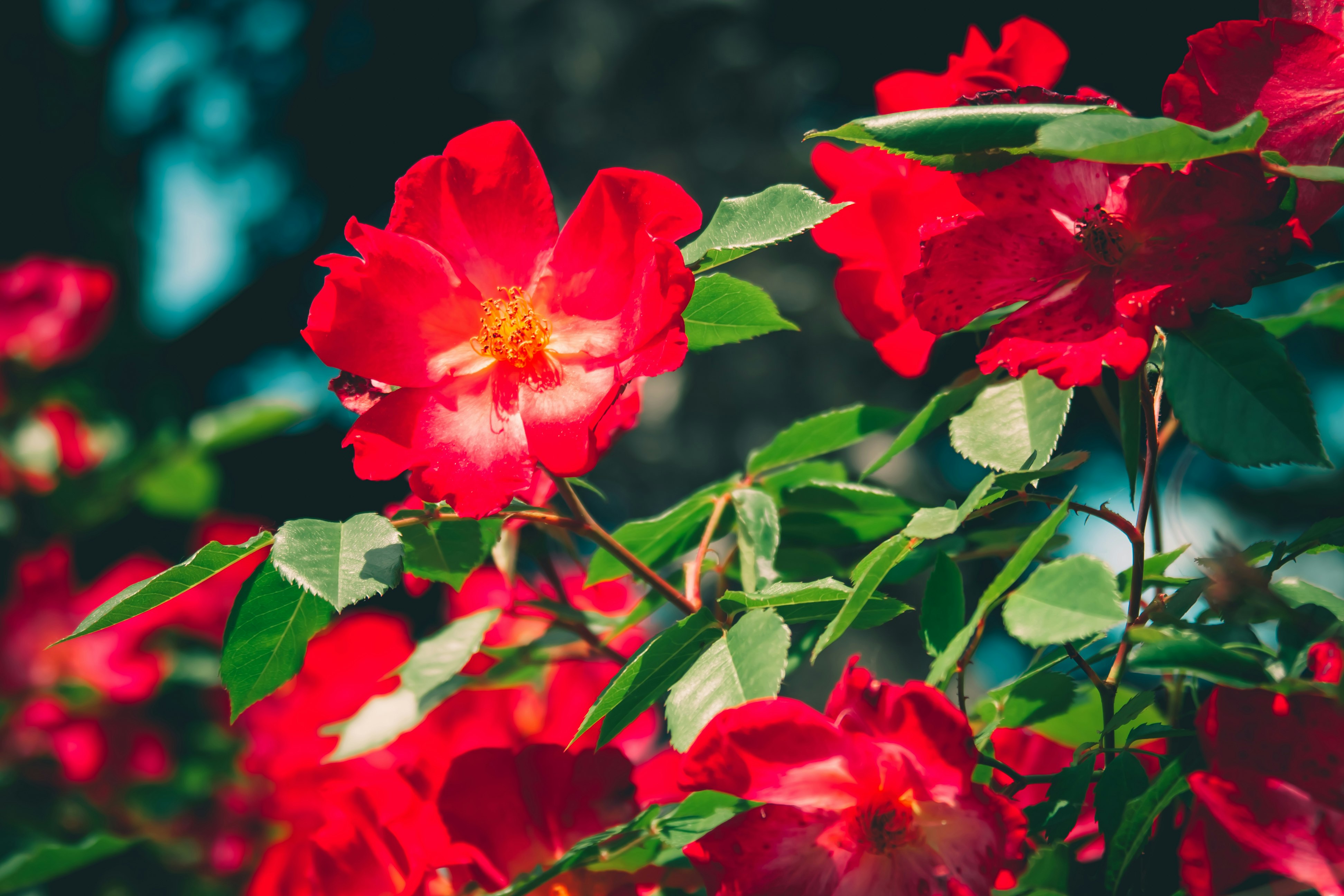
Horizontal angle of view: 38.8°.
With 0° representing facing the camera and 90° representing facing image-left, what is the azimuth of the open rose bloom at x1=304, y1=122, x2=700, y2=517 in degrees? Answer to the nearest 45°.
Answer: approximately 0°

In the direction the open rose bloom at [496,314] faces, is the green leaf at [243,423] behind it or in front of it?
behind
